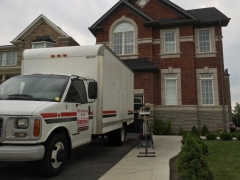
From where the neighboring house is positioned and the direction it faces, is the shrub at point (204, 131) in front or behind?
in front

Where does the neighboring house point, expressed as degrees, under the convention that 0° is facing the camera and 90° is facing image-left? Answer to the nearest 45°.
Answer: approximately 0°

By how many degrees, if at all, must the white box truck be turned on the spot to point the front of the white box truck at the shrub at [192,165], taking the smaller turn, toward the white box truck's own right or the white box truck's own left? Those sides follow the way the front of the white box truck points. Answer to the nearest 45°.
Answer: approximately 90° to the white box truck's own left

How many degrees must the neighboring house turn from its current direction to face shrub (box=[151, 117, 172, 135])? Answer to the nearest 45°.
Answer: approximately 45° to its left

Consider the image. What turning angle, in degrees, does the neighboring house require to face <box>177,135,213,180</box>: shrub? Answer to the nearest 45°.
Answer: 0° — it already faces it

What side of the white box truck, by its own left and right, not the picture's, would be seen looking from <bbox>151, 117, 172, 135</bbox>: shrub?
back

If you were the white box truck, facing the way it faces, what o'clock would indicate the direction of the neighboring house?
The neighboring house is roughly at 4 o'clock from the white box truck.

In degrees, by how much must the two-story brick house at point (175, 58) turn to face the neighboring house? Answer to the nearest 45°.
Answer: approximately 90° to its right

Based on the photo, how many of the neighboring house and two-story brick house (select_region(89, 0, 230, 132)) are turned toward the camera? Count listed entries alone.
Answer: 2

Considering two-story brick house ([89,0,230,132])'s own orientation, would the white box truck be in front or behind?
in front
